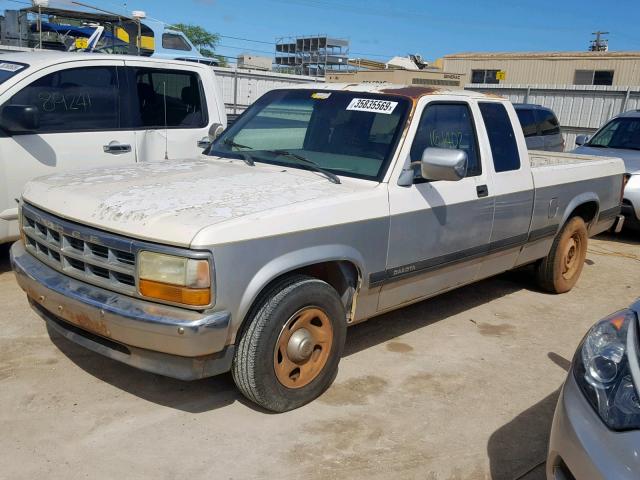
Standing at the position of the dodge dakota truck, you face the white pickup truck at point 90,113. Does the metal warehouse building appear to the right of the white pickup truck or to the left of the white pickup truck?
right

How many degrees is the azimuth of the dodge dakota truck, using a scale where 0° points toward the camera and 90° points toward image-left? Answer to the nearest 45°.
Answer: approximately 45°

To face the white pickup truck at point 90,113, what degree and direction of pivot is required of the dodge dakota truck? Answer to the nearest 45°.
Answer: approximately 90° to its right

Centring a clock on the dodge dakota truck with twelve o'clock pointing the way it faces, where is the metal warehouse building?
The metal warehouse building is roughly at 5 o'clock from the dodge dakota truck.
